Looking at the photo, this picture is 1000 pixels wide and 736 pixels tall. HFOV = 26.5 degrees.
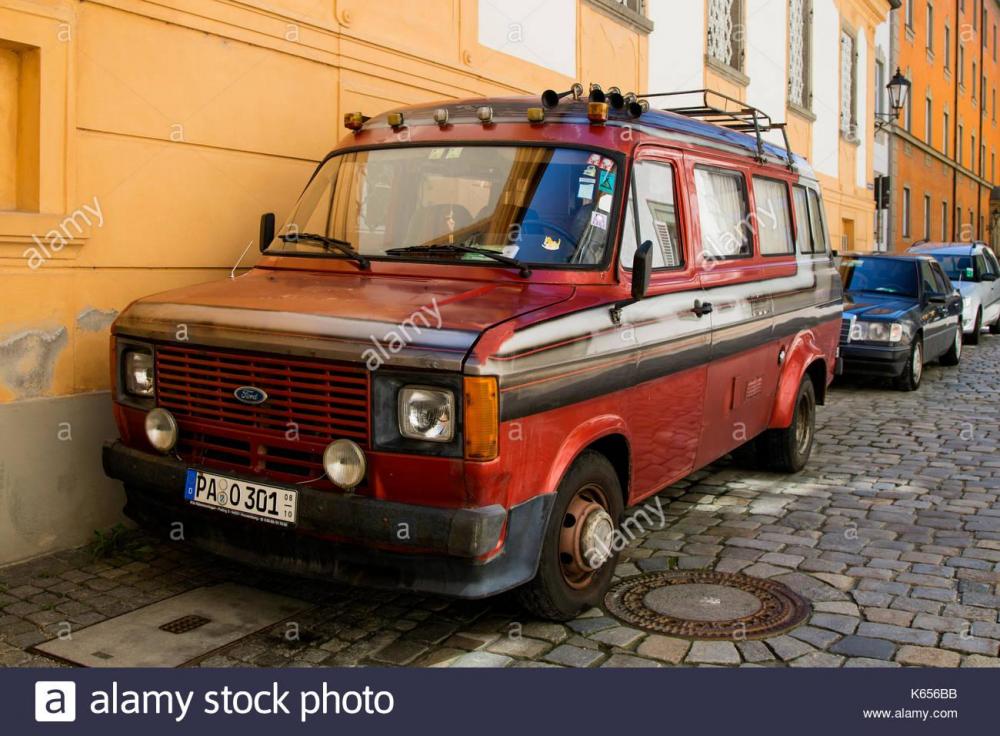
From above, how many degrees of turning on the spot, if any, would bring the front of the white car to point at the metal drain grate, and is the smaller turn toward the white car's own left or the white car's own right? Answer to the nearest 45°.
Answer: approximately 45° to the white car's own left

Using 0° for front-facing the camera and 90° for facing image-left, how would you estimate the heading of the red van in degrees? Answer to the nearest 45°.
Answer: approximately 45°

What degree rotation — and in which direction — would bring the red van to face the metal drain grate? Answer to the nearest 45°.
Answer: approximately 45° to its right

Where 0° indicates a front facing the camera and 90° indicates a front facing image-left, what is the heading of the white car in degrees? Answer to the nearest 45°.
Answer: approximately 45°

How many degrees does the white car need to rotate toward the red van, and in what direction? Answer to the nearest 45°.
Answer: approximately 45° to its left

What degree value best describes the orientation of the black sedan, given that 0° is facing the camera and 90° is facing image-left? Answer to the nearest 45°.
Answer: approximately 45°

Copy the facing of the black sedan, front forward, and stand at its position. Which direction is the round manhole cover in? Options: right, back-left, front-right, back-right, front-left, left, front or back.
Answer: front-left

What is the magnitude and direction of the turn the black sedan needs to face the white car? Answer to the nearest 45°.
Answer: approximately 135° to its right

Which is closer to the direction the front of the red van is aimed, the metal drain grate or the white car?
the metal drain grate

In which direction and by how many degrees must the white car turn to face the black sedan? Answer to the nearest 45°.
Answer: approximately 45° to its left

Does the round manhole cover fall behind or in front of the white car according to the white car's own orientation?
in front

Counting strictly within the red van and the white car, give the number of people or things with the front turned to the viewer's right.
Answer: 0

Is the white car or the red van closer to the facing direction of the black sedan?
the red van
